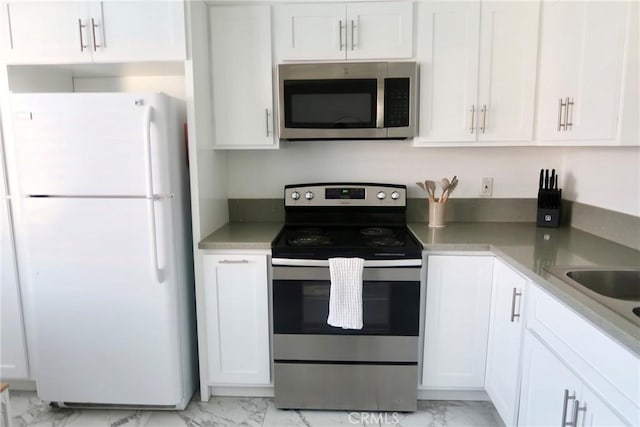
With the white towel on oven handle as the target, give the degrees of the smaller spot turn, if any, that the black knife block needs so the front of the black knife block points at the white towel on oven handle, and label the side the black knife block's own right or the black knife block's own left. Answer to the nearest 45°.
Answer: approximately 45° to the black knife block's own right

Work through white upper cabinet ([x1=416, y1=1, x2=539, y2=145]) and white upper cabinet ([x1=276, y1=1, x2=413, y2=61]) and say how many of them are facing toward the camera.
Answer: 2

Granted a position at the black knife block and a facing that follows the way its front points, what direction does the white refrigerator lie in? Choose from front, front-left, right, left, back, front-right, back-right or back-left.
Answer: front-right

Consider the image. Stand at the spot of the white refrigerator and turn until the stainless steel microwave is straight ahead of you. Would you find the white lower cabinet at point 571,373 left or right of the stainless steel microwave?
right

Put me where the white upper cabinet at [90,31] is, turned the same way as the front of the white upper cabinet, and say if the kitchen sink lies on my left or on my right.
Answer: on my left

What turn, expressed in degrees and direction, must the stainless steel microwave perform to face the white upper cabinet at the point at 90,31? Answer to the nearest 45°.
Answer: approximately 90° to its right

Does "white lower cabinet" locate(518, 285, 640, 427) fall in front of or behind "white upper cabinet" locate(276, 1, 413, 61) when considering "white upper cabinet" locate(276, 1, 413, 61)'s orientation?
in front

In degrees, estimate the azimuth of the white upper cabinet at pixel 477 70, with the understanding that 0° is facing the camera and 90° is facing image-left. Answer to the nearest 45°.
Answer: approximately 0°

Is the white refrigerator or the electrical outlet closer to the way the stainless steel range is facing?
the white refrigerator

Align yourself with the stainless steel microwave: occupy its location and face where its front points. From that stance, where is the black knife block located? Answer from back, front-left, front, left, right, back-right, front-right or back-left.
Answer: left
